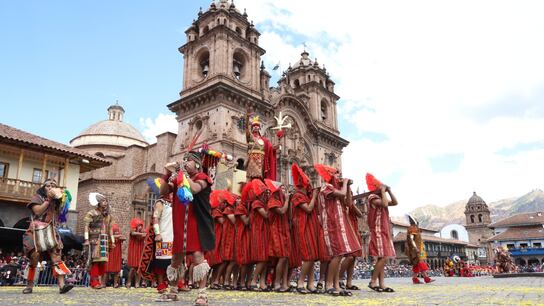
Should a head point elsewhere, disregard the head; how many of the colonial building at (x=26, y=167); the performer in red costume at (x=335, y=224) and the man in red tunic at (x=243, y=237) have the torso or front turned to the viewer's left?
0

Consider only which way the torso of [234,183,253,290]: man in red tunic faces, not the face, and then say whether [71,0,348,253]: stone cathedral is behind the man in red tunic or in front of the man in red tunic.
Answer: behind

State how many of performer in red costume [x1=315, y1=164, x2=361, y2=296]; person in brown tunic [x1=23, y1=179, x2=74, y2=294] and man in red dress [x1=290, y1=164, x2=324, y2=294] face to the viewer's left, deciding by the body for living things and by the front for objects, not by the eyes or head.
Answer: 0

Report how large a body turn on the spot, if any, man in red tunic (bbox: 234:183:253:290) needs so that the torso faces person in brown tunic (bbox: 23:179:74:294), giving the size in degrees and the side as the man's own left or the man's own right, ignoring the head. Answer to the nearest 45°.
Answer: approximately 135° to the man's own right

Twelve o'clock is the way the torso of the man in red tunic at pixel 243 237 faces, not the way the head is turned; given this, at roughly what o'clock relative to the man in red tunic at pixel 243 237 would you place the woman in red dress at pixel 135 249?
the woman in red dress at pixel 135 249 is roughly at 6 o'clock from the man in red tunic at pixel 243 237.

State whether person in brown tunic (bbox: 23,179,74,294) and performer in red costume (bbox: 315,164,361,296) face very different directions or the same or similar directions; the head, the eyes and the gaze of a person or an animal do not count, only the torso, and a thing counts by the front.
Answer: same or similar directions

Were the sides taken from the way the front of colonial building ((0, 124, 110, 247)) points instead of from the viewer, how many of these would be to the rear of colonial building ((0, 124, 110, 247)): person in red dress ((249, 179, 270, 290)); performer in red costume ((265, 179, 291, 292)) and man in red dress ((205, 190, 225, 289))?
0

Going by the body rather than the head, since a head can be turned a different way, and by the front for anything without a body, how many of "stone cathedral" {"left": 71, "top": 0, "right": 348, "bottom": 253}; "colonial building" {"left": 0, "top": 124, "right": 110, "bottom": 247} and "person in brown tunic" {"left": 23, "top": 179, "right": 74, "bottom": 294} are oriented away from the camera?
0

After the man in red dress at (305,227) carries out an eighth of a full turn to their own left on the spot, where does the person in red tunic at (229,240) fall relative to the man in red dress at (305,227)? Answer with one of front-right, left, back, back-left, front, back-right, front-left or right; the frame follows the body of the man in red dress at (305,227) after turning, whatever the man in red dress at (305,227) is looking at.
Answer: back-left

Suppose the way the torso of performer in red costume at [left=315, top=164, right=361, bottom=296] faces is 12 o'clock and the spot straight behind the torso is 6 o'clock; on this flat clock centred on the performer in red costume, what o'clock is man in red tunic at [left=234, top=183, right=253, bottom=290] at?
The man in red tunic is roughly at 7 o'clock from the performer in red costume.

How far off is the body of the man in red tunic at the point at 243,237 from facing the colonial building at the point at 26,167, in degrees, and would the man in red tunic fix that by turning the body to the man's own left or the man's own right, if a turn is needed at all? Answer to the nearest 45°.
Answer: approximately 180°

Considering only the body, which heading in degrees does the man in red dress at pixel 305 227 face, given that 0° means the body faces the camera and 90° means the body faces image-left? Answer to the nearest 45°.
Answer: approximately 315°

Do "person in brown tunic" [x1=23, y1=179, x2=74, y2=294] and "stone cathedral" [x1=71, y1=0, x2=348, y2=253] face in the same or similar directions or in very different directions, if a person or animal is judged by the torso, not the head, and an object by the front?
same or similar directions

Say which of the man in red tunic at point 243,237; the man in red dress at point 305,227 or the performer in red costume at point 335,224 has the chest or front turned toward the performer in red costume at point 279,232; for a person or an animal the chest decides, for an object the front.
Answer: the man in red tunic at point 243,237

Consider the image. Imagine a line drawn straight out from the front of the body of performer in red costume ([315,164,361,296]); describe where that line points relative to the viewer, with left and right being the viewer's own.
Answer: facing to the right of the viewer

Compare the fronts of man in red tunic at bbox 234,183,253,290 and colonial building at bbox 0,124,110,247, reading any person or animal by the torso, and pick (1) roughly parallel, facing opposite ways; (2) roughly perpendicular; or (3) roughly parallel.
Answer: roughly parallel

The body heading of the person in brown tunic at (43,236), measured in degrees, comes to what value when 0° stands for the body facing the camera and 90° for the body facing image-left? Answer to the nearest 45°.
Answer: approximately 315°
